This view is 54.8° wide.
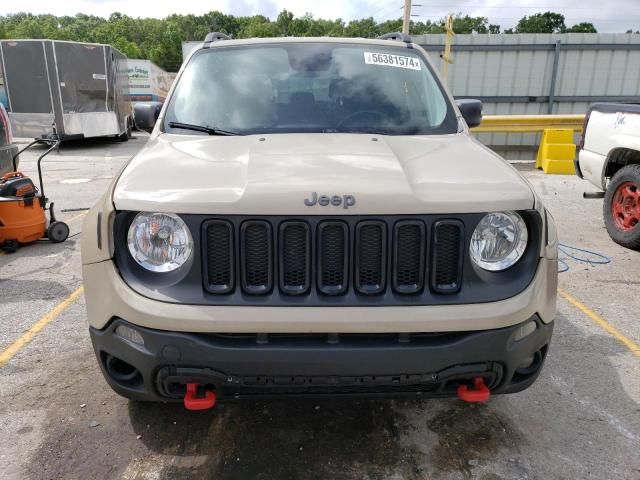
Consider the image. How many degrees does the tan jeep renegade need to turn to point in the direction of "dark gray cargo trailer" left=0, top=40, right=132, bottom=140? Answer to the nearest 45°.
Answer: approximately 135° to its right

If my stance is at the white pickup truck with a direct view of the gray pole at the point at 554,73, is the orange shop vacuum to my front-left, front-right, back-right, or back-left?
back-left

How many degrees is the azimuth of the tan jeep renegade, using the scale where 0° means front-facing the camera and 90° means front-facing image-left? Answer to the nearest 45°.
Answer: approximately 0°
